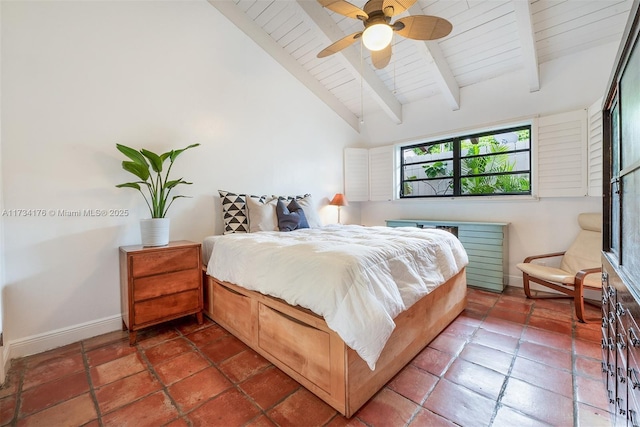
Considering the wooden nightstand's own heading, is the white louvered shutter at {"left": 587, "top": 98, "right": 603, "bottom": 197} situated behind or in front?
in front

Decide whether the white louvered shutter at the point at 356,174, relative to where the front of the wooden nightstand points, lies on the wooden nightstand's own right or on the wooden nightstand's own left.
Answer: on the wooden nightstand's own left

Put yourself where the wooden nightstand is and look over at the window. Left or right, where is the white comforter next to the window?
right

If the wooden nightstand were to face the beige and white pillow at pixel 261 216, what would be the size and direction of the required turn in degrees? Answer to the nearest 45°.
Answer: approximately 45° to its left

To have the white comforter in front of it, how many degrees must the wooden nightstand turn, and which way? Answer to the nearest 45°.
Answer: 0° — it already faces it

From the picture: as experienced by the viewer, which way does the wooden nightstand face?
facing the viewer and to the right of the viewer

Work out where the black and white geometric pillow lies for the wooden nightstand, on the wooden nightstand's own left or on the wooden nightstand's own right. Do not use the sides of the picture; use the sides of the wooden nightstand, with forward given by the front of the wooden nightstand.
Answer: on the wooden nightstand's own left

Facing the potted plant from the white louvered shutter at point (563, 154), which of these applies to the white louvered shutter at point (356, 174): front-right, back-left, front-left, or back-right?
front-right
